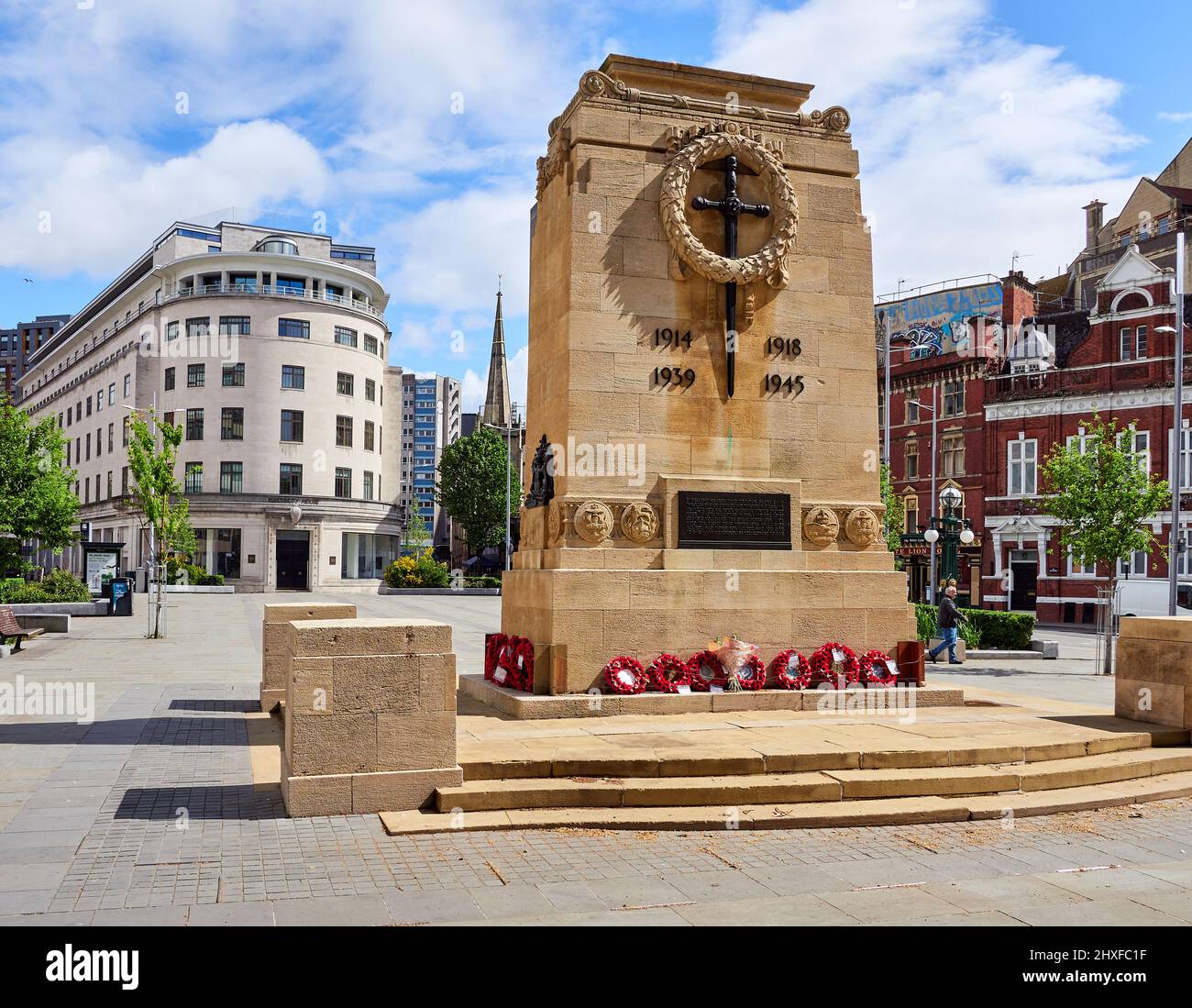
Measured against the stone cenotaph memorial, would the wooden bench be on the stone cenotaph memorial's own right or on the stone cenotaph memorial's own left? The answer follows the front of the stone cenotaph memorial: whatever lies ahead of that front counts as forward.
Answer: on the stone cenotaph memorial's own right

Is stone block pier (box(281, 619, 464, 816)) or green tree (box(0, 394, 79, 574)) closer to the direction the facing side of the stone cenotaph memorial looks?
the stone block pier

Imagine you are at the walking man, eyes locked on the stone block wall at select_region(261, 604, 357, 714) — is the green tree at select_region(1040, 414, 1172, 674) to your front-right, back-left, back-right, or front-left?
back-left

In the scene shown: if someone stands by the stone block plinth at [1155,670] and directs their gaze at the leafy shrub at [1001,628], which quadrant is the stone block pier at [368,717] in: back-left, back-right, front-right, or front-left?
back-left

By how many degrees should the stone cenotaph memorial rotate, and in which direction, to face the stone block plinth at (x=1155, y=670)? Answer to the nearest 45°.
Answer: approximately 90° to its left
